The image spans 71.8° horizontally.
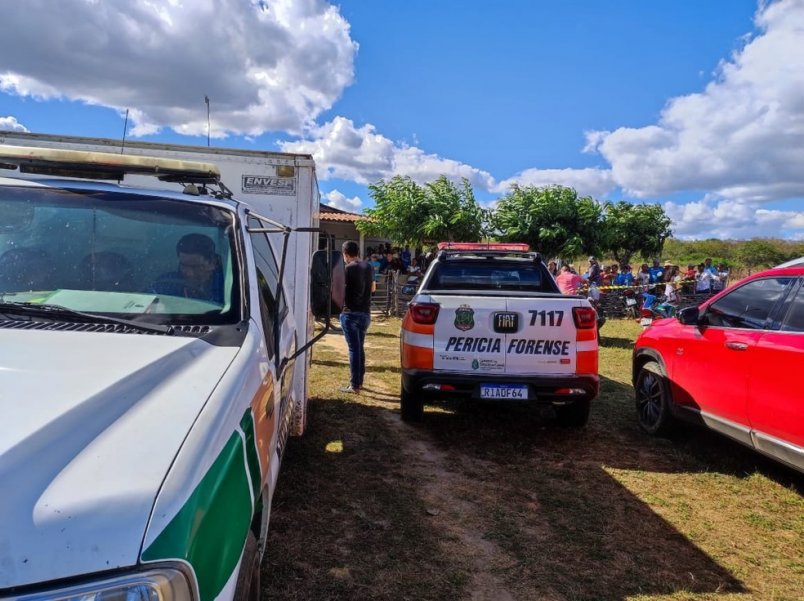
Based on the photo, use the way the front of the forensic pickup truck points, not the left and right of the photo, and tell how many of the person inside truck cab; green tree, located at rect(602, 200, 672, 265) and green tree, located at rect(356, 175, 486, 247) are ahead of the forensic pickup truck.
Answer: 2

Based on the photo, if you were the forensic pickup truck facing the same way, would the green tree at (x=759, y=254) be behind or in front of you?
in front

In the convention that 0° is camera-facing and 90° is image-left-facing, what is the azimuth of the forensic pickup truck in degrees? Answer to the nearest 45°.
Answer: approximately 180°

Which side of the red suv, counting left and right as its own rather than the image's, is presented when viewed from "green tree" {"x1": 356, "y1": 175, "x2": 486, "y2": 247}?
front

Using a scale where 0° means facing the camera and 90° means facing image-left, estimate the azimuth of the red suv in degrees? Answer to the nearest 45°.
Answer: approximately 135°

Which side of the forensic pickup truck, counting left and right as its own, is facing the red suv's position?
right

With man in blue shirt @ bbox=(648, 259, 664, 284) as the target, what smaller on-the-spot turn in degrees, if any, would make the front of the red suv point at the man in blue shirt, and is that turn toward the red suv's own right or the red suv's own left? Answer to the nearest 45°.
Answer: approximately 45° to the red suv's own right
